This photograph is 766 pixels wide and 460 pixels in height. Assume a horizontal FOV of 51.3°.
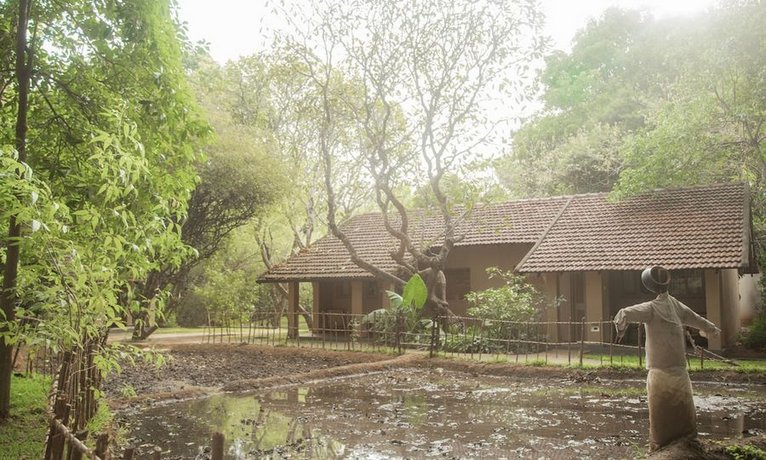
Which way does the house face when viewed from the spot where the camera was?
facing the viewer

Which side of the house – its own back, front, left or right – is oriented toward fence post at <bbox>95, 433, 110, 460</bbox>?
front

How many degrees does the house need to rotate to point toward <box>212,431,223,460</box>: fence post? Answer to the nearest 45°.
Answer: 0° — it already faces it

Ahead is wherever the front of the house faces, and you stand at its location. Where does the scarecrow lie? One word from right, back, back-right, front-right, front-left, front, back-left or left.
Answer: front

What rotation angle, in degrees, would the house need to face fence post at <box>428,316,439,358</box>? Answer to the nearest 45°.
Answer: approximately 45° to its right

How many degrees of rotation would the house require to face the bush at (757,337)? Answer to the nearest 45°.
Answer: approximately 45° to its left

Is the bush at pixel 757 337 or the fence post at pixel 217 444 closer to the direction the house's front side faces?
the fence post
